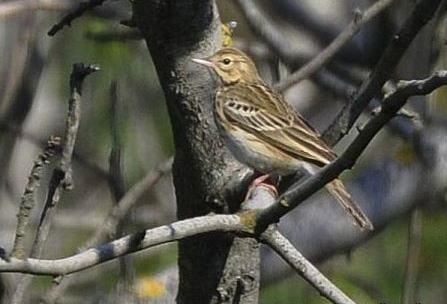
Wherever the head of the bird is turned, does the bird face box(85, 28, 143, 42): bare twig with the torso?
yes

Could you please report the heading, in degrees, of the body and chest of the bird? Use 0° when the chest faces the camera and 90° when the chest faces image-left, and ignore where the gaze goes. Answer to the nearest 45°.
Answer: approximately 90°

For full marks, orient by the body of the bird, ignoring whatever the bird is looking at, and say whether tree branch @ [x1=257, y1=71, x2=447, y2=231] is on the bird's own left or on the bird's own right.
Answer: on the bird's own left

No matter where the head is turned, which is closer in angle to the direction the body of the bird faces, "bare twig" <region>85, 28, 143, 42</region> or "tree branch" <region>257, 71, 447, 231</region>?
the bare twig
